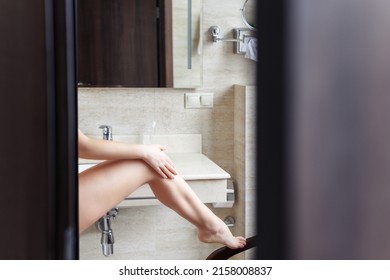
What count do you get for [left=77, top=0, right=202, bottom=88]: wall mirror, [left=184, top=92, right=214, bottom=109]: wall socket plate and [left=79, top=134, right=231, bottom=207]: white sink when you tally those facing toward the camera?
3

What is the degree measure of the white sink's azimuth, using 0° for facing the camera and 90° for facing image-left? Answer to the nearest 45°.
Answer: approximately 0°
